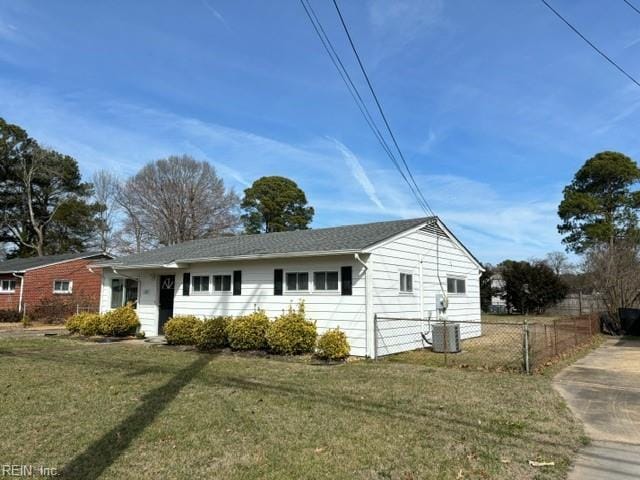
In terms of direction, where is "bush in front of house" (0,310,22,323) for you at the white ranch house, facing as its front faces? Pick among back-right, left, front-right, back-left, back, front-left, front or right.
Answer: right

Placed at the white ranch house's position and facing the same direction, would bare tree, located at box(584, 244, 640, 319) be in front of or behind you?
behind

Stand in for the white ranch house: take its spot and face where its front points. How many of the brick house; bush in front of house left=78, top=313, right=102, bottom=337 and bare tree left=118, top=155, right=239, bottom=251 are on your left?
0

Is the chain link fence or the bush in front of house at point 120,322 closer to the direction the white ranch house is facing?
the bush in front of house

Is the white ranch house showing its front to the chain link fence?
no

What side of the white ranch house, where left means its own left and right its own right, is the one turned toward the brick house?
right

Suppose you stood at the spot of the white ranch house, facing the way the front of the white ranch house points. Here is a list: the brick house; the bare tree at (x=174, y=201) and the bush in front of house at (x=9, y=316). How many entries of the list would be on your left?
0

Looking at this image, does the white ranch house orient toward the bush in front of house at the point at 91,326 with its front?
no

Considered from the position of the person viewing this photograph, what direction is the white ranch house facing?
facing the viewer and to the left of the viewer

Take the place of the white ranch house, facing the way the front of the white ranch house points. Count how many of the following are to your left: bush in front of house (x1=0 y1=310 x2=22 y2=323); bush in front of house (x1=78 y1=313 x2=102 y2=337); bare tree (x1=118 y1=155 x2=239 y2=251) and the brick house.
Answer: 0

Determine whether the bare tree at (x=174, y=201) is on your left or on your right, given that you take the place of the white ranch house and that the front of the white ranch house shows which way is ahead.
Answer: on your right

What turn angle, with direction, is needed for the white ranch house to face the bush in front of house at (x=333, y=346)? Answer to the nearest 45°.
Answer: approximately 45° to its left

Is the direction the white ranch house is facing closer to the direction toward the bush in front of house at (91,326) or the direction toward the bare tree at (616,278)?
the bush in front of house
